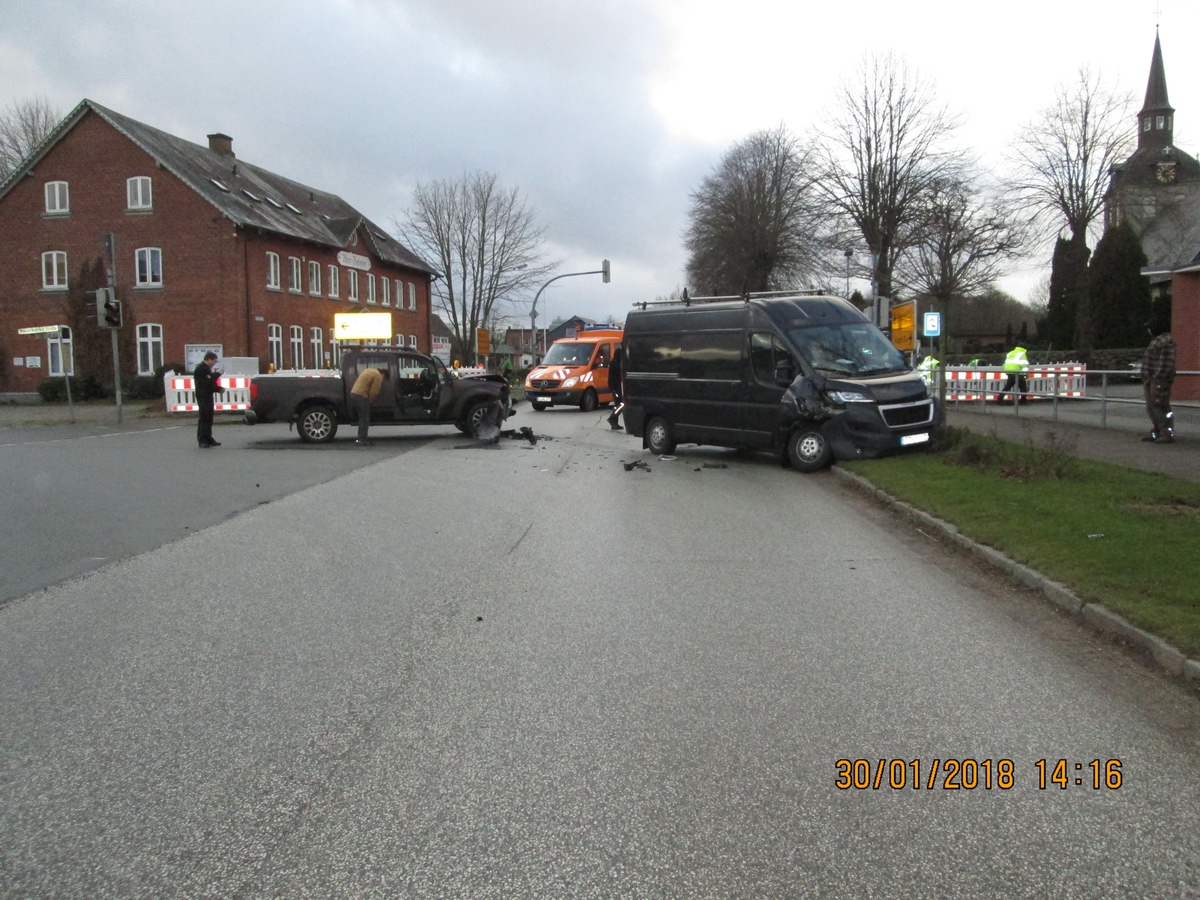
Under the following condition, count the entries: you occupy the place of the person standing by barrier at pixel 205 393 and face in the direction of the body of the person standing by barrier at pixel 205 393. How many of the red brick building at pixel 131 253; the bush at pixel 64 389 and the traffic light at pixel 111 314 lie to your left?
3

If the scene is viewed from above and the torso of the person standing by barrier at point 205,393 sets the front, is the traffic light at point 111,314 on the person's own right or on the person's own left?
on the person's own left

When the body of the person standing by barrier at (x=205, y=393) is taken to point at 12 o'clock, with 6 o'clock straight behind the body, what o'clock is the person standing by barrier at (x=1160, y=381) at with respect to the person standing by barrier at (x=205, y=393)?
the person standing by barrier at (x=1160, y=381) is roughly at 1 o'clock from the person standing by barrier at (x=205, y=393).

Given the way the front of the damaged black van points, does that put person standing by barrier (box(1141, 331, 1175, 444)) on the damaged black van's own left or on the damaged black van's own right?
on the damaged black van's own left

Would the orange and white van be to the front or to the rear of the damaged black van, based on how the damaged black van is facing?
to the rear

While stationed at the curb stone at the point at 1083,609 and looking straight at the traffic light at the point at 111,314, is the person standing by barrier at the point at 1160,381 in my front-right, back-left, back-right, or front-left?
front-right

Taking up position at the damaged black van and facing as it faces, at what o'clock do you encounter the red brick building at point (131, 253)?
The red brick building is roughly at 6 o'clock from the damaged black van.

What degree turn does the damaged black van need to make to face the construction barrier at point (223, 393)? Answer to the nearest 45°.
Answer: approximately 180°

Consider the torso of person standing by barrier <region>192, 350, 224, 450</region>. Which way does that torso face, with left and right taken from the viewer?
facing to the right of the viewer

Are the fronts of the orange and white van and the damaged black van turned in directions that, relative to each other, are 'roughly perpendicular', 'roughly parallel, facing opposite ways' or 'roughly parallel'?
roughly perpendicular

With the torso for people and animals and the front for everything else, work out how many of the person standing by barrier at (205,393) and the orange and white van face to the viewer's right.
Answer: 1

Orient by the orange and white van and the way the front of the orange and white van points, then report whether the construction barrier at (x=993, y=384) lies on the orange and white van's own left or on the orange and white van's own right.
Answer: on the orange and white van's own left

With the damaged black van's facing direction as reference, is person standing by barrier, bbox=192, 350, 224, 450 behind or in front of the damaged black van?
behind

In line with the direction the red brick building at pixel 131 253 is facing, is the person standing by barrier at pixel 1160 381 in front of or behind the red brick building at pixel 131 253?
in front

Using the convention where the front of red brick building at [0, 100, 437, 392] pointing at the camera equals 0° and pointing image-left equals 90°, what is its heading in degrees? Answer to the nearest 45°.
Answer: approximately 315°

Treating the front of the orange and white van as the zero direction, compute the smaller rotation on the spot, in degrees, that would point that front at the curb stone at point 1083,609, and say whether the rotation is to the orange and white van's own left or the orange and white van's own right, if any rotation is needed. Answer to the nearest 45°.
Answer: approximately 45° to the orange and white van's own left

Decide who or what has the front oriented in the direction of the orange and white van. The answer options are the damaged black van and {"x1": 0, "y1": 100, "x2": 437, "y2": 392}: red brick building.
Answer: the red brick building

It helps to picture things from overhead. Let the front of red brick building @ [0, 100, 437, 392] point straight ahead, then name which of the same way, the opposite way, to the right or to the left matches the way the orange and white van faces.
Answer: to the right

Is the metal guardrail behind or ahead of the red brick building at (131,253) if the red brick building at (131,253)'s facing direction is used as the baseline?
ahead
